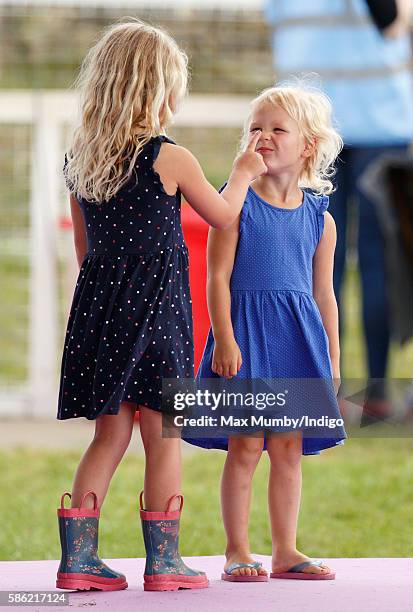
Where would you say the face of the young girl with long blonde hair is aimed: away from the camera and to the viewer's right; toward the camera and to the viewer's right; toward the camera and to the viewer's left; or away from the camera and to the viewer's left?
away from the camera and to the viewer's right

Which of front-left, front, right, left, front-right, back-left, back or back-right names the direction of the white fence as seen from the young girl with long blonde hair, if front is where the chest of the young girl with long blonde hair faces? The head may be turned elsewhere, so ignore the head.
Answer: front-left

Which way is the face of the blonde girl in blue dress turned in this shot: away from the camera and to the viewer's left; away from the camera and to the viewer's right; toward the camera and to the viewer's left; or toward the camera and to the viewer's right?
toward the camera and to the viewer's left

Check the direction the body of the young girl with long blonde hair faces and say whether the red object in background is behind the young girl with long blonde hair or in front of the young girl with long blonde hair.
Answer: in front

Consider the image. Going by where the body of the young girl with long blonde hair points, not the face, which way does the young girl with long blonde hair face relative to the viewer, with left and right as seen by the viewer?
facing away from the viewer and to the right of the viewer
